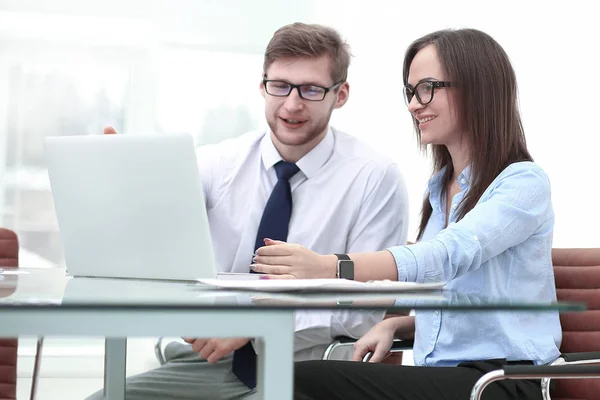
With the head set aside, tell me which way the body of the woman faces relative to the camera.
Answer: to the viewer's left
